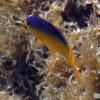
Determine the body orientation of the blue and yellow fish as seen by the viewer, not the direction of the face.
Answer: to the viewer's left
